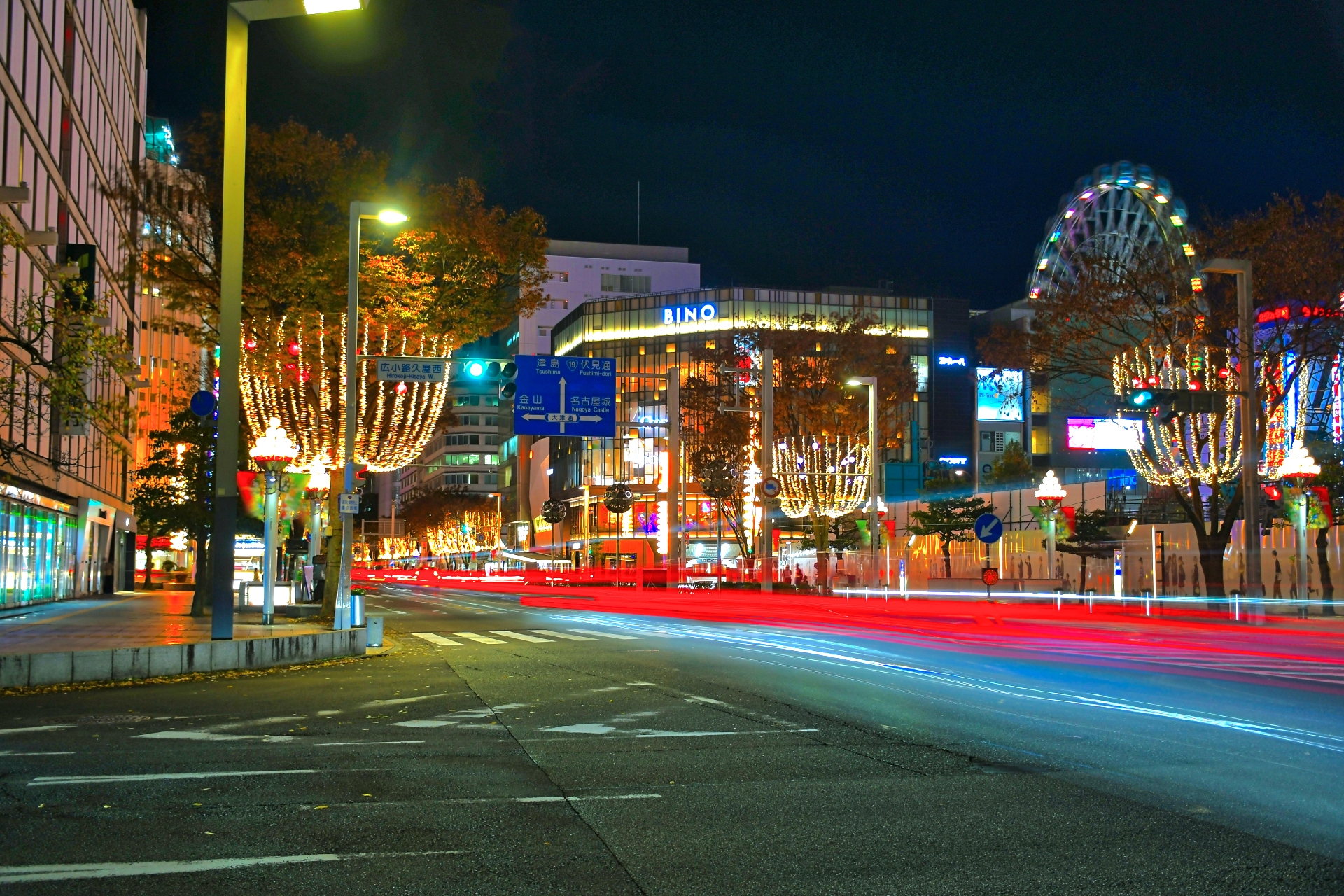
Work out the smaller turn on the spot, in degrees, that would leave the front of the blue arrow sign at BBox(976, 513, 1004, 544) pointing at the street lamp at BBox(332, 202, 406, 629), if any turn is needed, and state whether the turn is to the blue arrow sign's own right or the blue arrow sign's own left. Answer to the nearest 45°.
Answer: approximately 45° to the blue arrow sign's own right

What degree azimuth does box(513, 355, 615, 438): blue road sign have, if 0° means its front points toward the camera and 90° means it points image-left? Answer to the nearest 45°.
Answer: approximately 0°

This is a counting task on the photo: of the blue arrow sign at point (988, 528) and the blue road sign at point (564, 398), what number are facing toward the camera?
2

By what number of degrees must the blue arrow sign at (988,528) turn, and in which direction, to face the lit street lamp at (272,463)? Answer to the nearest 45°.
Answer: approximately 90° to its right

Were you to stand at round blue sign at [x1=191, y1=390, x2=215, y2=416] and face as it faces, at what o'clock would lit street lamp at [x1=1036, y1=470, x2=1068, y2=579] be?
The lit street lamp is roughly at 8 o'clock from the round blue sign.

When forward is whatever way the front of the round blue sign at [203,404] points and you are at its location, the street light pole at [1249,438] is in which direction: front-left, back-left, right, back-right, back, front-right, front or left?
left

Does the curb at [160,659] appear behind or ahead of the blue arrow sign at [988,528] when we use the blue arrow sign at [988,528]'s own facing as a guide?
ahead

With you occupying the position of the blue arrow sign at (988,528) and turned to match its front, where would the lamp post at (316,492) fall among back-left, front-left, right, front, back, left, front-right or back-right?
right

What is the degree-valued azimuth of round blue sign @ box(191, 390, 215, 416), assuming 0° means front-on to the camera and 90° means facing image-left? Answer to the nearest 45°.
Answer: approximately 0°

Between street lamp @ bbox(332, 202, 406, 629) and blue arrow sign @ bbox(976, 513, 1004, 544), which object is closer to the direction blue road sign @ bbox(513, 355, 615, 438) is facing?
the street lamp

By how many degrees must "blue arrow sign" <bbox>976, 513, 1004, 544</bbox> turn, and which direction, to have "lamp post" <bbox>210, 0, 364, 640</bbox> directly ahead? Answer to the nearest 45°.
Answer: approximately 45° to its right
